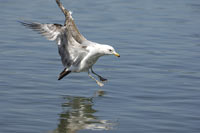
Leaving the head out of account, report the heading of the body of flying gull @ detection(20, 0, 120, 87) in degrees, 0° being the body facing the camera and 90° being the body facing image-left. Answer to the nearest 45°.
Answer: approximately 270°
